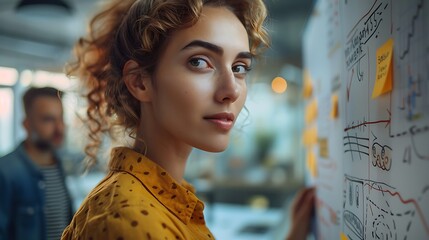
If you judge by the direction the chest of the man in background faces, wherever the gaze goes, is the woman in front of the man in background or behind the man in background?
in front

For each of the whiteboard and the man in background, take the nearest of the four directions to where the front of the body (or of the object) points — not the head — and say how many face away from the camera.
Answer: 0

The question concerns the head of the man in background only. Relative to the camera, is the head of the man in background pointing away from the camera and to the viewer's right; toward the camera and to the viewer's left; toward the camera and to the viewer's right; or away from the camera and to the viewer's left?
toward the camera and to the viewer's right

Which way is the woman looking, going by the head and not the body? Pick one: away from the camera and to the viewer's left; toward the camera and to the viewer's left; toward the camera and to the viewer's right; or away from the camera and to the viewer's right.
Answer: toward the camera and to the viewer's right

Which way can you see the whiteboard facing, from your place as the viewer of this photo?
facing the viewer and to the left of the viewer

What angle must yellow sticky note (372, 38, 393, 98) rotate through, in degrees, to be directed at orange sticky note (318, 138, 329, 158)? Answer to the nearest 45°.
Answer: approximately 135° to its right

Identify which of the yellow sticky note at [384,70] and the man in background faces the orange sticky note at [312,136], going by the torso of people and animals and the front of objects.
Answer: the man in background

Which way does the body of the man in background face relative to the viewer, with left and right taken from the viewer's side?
facing the viewer and to the right of the viewer

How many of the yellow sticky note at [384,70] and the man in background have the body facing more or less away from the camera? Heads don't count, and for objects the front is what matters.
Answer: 0

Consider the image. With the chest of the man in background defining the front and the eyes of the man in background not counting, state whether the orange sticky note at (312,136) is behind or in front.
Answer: in front
